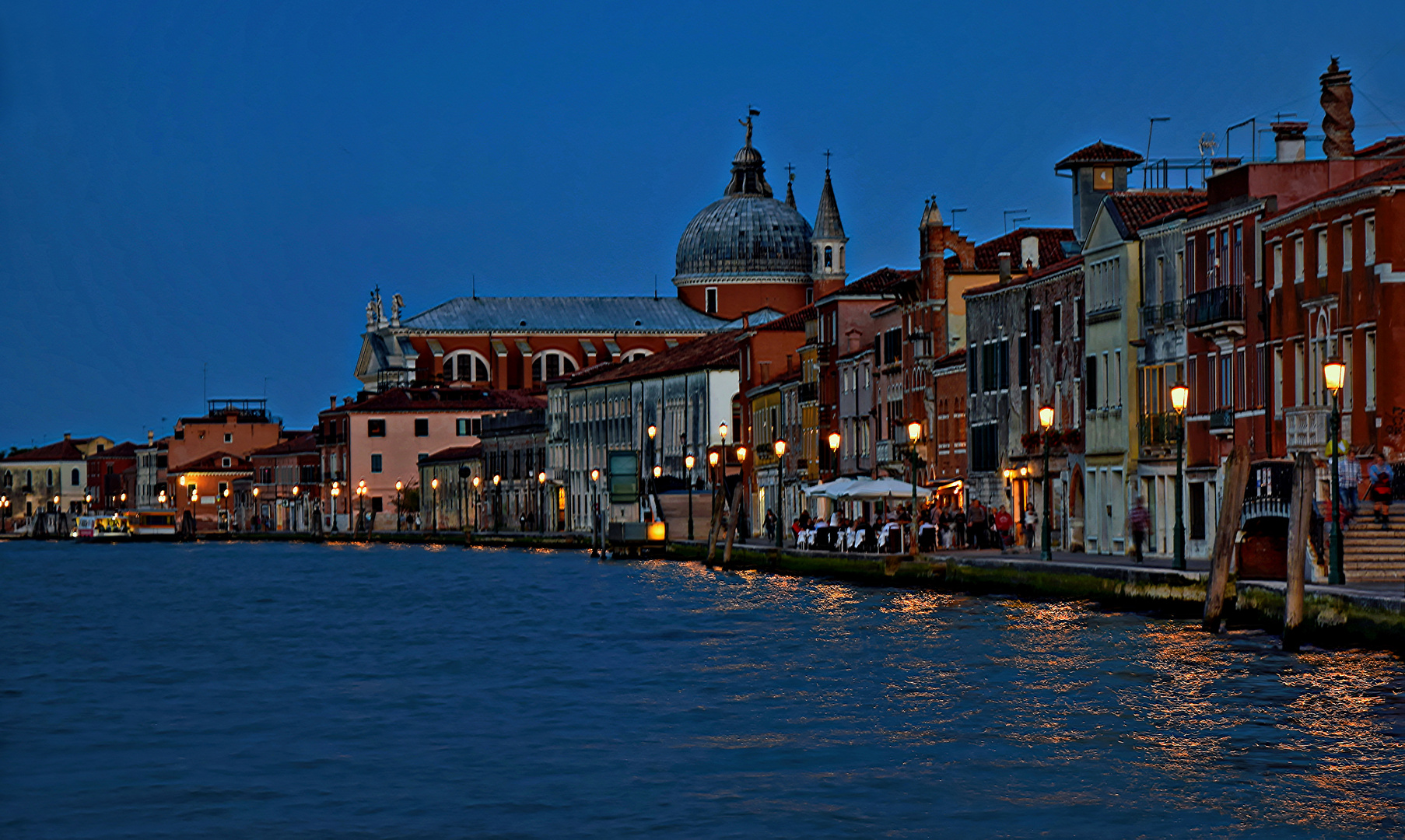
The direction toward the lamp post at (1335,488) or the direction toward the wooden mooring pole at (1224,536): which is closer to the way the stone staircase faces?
the lamp post

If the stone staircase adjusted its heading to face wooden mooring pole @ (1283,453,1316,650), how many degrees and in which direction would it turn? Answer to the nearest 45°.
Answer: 0° — it already faces it

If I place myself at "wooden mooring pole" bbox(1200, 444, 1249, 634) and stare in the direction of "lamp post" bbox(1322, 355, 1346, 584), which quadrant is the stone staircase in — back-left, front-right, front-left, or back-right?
front-left

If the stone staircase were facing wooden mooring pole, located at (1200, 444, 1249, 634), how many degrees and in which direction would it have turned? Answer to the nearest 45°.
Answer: approximately 45° to its right
